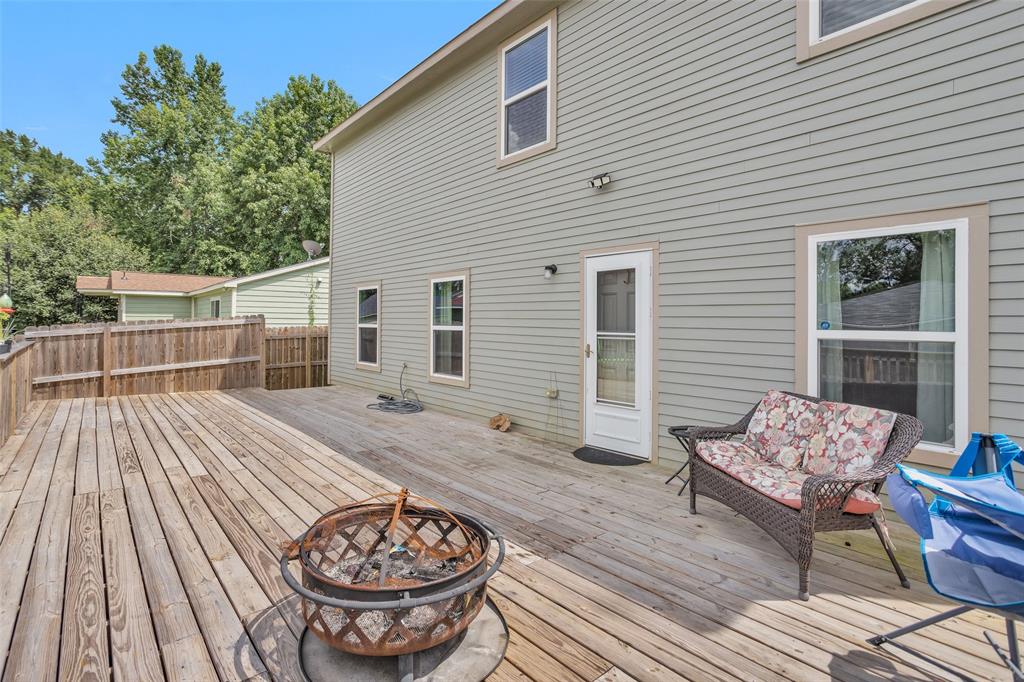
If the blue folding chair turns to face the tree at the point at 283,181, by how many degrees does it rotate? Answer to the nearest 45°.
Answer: approximately 45° to its right

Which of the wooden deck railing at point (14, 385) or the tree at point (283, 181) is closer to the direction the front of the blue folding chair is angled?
the wooden deck railing

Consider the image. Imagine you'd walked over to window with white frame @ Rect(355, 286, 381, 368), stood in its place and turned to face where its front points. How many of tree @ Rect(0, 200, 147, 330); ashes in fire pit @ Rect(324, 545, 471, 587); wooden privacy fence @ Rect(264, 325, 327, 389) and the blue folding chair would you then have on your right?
2

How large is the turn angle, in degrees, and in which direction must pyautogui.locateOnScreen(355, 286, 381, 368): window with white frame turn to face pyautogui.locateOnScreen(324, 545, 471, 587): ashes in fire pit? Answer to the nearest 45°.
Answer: approximately 45° to its left

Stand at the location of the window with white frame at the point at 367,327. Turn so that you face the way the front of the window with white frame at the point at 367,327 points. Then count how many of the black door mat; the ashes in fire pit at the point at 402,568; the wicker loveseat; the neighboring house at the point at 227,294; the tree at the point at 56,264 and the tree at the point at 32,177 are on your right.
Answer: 3

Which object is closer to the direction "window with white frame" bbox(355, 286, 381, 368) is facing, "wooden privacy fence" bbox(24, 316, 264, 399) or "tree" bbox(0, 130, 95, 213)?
the wooden privacy fence

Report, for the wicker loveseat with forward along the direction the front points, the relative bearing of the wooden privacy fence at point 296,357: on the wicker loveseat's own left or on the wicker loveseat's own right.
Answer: on the wicker loveseat's own right

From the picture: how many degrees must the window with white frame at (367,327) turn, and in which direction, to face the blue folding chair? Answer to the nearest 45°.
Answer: approximately 45° to its left

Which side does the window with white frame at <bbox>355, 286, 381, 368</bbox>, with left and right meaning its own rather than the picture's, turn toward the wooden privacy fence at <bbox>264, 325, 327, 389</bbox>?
right

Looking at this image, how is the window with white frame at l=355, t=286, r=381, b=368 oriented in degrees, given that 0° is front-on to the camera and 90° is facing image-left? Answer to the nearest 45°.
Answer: approximately 45°

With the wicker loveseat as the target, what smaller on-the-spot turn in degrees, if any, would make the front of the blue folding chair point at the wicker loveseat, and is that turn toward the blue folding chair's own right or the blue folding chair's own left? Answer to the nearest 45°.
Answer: approximately 90° to the blue folding chair's own right

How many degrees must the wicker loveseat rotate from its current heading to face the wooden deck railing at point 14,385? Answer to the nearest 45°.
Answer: approximately 45° to its right

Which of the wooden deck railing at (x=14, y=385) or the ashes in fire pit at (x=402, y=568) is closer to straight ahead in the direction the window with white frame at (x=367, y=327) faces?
the wooden deck railing

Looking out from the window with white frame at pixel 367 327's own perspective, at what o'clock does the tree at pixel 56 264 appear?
The tree is roughly at 3 o'clock from the window with white frame.

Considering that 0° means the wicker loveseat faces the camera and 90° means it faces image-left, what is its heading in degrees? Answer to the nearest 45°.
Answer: approximately 45°
